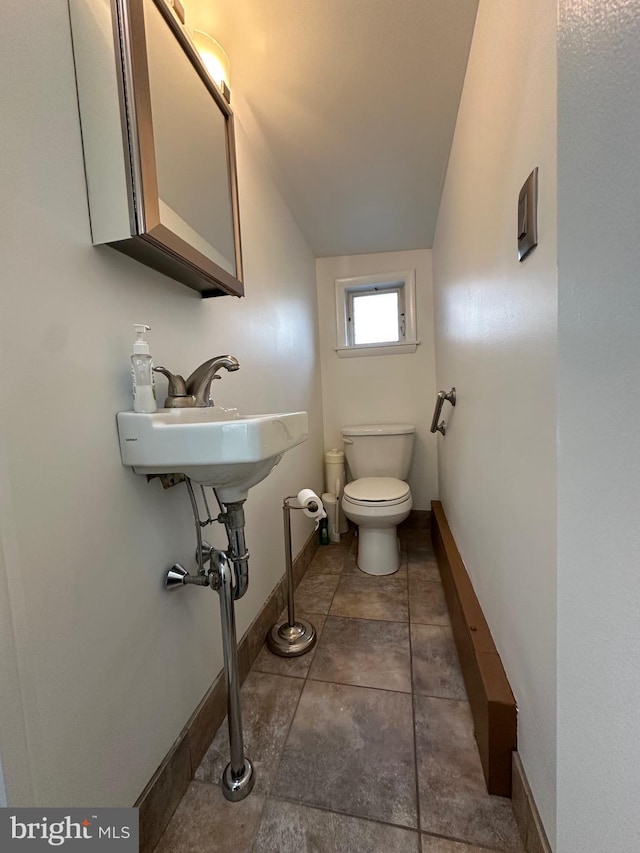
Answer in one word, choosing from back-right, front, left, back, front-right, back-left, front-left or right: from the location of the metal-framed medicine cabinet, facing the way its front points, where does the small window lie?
left

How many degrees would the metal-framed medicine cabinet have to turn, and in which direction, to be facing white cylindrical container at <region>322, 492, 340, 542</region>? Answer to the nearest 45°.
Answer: approximately 90° to its left

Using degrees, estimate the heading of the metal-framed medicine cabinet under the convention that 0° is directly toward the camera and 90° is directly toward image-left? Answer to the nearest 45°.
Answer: approximately 315°
